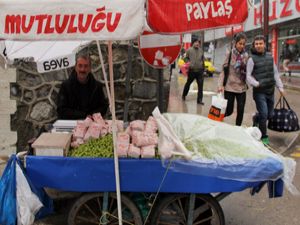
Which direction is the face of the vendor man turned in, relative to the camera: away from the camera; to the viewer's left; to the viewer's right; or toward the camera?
toward the camera

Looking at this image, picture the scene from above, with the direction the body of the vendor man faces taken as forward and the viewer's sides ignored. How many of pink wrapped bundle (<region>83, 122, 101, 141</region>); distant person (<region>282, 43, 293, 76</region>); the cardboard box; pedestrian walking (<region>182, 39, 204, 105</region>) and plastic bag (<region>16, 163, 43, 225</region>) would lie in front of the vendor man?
3

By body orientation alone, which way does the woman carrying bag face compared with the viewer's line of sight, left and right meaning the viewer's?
facing the viewer and to the right of the viewer

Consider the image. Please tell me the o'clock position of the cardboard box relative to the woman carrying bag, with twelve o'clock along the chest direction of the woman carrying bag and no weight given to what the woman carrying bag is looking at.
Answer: The cardboard box is roughly at 2 o'clock from the woman carrying bag.

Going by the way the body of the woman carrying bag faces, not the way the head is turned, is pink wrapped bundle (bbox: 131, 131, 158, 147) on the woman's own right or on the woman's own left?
on the woman's own right

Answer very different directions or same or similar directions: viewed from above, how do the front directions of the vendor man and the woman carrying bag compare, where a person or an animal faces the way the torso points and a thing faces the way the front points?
same or similar directions

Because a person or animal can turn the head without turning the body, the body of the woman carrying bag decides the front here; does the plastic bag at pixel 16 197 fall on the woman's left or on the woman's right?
on the woman's right

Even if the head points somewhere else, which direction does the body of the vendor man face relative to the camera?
toward the camera
